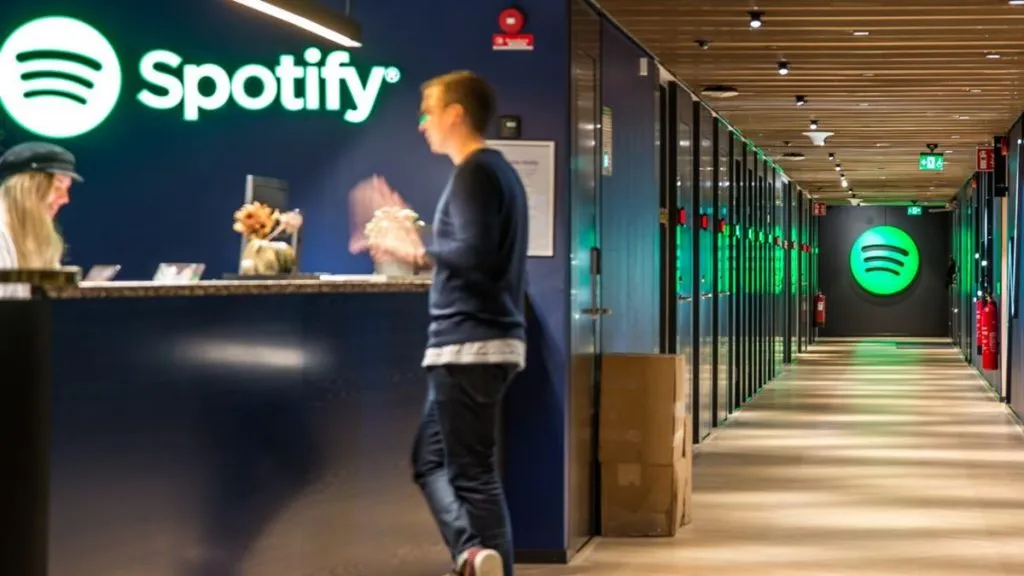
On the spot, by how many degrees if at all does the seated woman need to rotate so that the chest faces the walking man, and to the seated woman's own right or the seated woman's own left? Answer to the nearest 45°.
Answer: approximately 45° to the seated woman's own right

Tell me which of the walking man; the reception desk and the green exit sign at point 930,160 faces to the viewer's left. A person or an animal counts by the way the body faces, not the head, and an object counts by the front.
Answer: the walking man

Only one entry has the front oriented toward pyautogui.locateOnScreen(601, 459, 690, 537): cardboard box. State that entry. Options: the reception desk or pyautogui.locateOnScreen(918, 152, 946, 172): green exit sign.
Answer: the green exit sign

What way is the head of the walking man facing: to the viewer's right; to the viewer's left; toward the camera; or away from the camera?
to the viewer's left

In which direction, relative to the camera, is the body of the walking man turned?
to the viewer's left

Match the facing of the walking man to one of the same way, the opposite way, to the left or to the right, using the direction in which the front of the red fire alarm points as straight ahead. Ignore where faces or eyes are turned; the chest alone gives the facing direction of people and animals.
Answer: to the right

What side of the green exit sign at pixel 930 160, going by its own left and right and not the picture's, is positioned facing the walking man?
front

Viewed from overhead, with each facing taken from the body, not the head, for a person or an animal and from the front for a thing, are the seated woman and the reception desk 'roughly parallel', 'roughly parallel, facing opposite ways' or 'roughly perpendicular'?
roughly perpendicular

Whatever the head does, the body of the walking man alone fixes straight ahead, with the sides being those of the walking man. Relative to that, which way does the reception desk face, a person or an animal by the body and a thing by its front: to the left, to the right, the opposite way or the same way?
to the left

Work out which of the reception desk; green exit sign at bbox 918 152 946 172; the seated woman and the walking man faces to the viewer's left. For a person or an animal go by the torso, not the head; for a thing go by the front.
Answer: the walking man

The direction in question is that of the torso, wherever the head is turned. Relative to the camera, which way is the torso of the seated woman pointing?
to the viewer's right
